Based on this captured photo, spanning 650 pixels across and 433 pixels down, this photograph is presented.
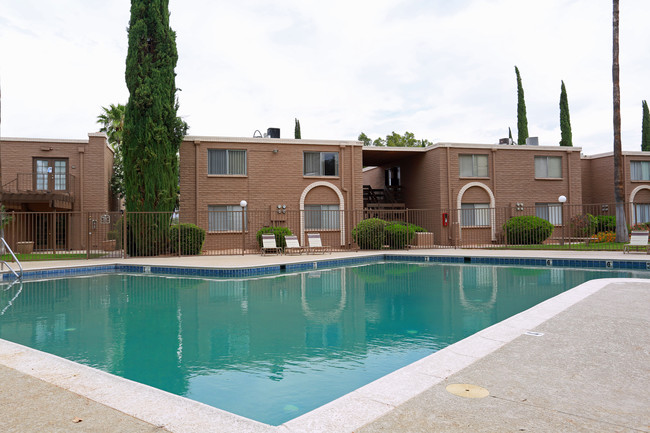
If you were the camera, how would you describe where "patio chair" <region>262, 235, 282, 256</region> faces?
facing the viewer

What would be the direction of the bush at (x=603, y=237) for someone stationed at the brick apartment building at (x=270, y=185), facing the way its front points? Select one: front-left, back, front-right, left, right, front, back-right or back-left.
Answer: left

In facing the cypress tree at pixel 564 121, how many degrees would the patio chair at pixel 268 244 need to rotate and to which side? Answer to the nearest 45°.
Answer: approximately 135° to its left

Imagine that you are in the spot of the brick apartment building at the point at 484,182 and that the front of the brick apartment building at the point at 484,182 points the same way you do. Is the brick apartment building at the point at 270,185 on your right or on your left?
on your right

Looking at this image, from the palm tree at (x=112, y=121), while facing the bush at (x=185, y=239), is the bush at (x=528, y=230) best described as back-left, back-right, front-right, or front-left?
front-left

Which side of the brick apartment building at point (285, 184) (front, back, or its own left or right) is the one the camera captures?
front

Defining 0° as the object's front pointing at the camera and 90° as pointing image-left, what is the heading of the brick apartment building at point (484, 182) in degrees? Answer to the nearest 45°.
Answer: approximately 0°

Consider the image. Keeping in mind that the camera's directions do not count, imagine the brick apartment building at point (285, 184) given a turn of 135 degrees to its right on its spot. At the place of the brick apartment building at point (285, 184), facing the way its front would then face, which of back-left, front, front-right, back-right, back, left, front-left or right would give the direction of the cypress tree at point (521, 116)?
right

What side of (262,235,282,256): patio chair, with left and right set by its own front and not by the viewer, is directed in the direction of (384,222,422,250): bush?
left

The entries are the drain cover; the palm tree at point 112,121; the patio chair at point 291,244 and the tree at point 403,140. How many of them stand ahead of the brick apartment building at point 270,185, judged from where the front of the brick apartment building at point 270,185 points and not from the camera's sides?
2

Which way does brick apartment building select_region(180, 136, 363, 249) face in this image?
toward the camera

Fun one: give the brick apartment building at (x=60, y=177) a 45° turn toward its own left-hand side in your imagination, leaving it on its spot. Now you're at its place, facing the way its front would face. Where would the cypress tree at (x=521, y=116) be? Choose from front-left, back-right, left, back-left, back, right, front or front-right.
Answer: front-left

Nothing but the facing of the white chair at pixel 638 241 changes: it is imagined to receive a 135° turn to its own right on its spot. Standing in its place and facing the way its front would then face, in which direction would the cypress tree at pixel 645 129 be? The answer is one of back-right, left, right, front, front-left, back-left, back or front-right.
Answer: front-right

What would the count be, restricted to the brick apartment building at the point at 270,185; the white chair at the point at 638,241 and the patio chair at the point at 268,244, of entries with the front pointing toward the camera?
3

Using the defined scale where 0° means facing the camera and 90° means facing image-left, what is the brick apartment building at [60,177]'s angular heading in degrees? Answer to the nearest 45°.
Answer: approximately 0°
